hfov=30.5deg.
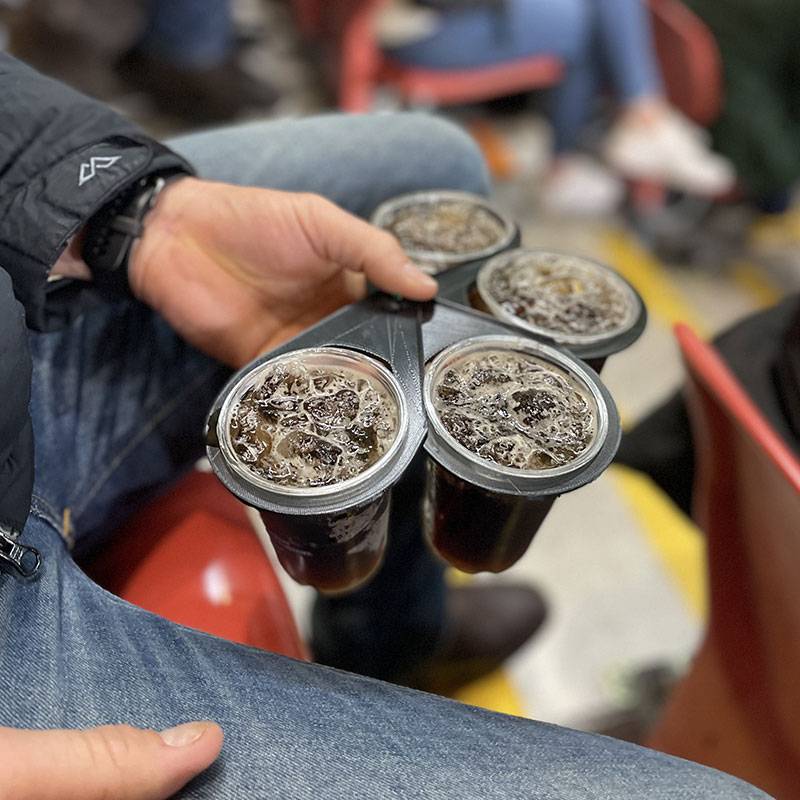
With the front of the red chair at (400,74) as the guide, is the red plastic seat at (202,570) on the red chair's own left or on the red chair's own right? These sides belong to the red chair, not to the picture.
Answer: on the red chair's own right

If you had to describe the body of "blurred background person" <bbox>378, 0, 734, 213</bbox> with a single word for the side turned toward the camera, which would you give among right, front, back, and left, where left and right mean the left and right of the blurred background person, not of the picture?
right

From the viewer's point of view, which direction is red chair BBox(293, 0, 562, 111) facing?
to the viewer's right

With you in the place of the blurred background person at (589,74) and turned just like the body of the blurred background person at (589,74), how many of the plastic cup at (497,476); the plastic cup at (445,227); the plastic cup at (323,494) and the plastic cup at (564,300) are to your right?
4
